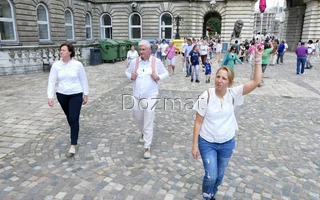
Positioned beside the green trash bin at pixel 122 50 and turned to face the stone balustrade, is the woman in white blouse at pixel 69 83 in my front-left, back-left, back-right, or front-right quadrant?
front-left

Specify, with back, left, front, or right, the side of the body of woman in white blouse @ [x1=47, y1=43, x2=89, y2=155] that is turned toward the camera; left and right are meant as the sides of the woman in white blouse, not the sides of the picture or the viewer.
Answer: front

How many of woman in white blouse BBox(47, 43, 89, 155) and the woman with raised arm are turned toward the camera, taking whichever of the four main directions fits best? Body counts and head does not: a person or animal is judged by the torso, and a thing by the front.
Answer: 2

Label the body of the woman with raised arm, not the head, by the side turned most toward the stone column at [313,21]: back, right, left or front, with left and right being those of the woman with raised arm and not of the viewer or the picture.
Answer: back

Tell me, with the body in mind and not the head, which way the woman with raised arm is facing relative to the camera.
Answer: toward the camera

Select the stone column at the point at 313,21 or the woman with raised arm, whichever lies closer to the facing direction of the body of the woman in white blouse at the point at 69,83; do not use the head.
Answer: the woman with raised arm

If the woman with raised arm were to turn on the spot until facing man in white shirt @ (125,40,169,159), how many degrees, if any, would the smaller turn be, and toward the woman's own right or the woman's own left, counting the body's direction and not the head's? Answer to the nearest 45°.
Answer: approximately 135° to the woman's own right

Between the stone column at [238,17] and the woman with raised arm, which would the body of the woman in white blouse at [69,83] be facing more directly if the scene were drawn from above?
the woman with raised arm

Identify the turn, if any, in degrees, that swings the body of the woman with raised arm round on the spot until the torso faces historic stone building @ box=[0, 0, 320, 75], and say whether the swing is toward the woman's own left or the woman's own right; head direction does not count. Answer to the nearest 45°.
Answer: approximately 180°

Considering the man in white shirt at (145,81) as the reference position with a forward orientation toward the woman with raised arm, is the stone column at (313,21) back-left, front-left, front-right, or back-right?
back-left

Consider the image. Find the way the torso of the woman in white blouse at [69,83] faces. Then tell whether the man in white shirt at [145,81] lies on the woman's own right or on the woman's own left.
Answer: on the woman's own left

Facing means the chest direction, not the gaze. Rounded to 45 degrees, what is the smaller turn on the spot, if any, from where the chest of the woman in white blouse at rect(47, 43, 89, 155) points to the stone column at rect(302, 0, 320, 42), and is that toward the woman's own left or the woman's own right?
approximately 135° to the woman's own left

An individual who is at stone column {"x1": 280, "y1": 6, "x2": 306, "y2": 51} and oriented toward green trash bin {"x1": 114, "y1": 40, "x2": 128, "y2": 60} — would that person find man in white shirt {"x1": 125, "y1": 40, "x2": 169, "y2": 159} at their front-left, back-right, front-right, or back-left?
front-left

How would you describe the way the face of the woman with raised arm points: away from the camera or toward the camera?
toward the camera

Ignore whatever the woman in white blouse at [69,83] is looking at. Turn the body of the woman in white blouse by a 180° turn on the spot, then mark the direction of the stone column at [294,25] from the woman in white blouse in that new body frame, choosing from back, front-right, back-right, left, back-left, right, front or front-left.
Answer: front-right

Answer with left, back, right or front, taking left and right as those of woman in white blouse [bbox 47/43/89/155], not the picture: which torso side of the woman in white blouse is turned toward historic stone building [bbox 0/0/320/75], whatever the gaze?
back
